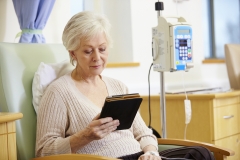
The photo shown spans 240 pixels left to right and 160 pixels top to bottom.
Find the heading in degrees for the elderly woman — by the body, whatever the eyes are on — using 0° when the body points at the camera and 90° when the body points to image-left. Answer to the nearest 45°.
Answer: approximately 315°

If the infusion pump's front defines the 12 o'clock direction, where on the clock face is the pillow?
The pillow is roughly at 3 o'clock from the infusion pump.

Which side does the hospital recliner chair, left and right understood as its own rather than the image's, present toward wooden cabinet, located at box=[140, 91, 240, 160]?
left

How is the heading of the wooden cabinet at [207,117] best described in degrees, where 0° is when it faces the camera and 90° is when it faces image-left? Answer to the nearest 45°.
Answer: approximately 315°

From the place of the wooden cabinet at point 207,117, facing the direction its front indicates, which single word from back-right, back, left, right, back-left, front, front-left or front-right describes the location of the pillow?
right

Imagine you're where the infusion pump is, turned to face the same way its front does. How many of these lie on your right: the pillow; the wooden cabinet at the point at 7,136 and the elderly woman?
3

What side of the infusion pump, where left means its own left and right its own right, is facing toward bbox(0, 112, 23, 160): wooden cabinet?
right

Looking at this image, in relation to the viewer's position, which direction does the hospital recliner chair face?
facing the viewer and to the right of the viewer

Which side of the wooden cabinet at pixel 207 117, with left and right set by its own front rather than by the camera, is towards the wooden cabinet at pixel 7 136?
right
